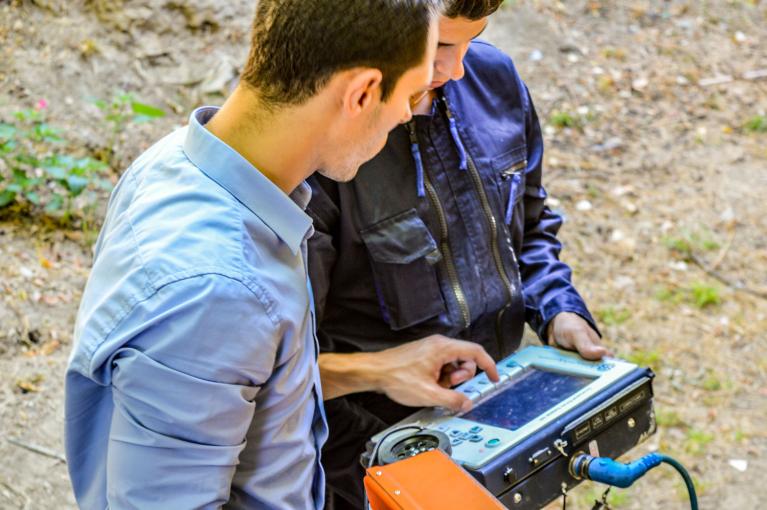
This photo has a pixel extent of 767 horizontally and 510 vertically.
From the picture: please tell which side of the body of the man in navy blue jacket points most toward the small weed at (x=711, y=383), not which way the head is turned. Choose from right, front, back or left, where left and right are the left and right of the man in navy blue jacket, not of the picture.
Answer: left

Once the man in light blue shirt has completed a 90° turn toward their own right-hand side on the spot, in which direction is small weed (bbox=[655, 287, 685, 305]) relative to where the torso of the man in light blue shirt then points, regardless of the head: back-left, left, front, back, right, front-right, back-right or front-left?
back-left

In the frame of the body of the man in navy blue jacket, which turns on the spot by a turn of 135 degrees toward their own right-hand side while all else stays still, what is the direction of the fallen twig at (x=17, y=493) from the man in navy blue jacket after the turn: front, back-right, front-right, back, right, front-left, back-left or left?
front

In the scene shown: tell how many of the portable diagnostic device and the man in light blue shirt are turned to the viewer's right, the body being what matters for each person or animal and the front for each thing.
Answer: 1

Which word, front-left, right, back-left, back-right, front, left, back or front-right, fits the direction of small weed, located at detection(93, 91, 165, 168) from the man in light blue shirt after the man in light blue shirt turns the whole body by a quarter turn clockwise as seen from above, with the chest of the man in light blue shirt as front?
back

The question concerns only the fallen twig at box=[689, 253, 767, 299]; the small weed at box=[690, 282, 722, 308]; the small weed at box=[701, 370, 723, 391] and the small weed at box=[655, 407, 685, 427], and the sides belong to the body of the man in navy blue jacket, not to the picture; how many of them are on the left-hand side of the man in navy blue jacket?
4

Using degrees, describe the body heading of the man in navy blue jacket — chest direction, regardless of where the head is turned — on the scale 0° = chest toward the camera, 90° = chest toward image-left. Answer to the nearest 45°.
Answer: approximately 315°

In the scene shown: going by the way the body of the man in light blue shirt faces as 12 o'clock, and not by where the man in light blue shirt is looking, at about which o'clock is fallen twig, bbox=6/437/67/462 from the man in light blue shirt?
The fallen twig is roughly at 8 o'clock from the man in light blue shirt.

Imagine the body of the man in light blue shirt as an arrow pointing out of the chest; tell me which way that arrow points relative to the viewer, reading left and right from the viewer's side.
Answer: facing to the right of the viewer
